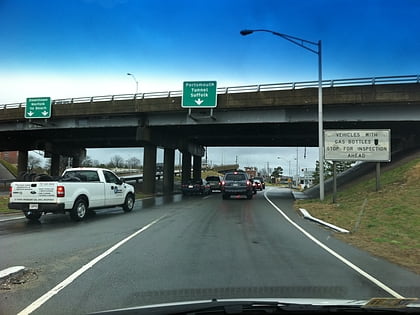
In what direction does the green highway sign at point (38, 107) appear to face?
toward the camera

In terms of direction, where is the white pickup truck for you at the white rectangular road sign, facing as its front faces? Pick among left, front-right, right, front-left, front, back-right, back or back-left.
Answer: front-right

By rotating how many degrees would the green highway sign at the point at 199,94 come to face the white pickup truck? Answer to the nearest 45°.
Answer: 0° — it already faces it

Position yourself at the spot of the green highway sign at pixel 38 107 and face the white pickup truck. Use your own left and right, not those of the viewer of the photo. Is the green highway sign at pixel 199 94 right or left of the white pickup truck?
left

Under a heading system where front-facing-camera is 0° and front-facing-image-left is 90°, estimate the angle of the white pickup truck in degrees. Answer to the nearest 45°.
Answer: approximately 225°

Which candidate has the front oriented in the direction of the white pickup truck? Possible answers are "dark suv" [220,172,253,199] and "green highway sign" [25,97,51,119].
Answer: the green highway sign

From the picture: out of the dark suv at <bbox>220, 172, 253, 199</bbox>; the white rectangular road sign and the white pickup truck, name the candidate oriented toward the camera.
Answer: the white rectangular road sign

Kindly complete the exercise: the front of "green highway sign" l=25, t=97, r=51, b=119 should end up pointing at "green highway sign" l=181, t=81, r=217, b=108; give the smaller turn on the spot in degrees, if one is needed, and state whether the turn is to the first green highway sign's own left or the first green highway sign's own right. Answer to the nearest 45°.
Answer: approximately 45° to the first green highway sign's own left

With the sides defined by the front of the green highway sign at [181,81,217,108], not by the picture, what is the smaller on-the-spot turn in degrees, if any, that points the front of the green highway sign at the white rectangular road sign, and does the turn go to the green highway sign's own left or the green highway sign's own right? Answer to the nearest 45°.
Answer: approximately 45° to the green highway sign's own left

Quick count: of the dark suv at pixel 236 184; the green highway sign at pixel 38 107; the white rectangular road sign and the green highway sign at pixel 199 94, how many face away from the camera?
1

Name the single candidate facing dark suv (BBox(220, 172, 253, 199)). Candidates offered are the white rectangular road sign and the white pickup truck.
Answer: the white pickup truck

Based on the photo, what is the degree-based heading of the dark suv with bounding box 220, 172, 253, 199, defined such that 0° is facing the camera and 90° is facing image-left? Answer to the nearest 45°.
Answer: approximately 180°
